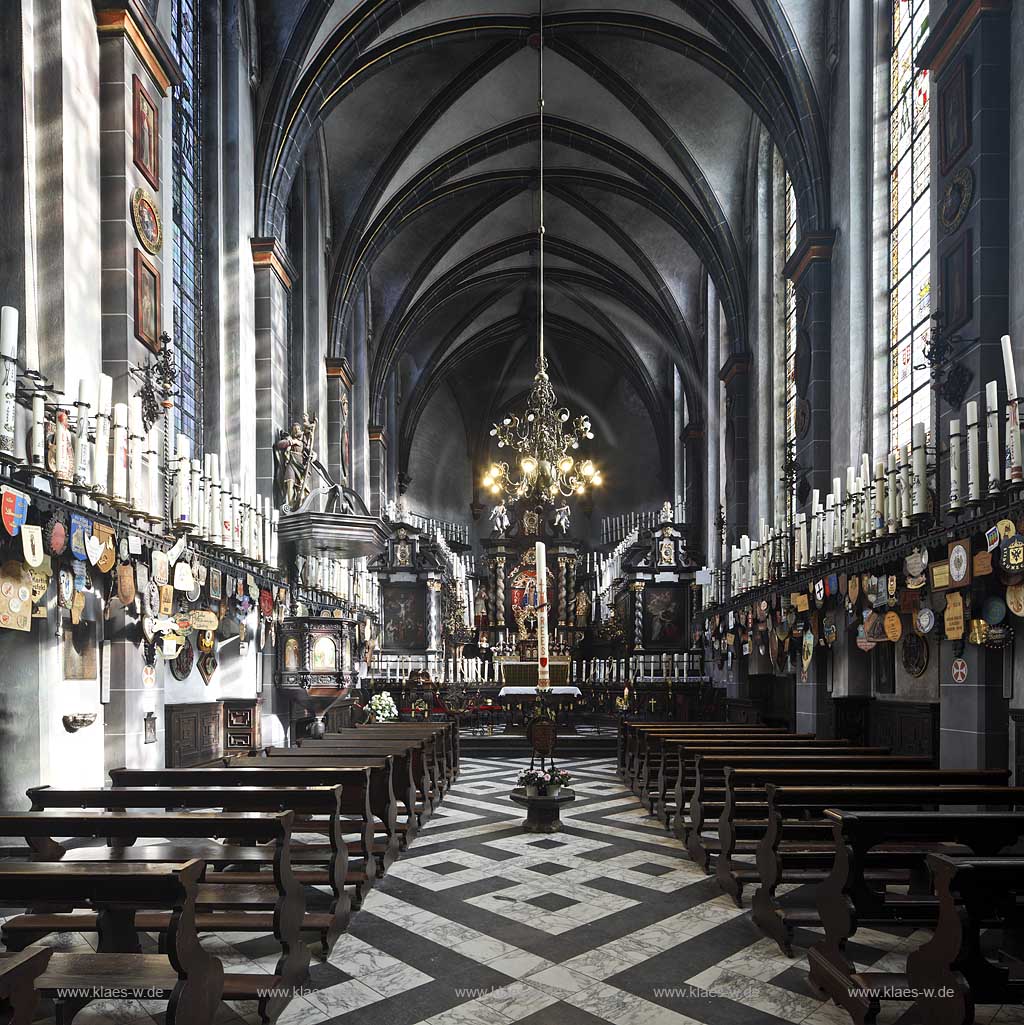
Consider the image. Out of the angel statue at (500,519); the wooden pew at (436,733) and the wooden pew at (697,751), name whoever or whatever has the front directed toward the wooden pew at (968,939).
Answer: the angel statue

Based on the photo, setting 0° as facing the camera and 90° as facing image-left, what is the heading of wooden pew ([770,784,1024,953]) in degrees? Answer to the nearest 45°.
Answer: approximately 180°

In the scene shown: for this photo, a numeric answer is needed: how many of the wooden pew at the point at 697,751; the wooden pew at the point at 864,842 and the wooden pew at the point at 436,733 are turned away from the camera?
3

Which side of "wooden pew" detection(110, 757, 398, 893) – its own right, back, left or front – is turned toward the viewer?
back

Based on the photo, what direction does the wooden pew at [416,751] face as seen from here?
away from the camera

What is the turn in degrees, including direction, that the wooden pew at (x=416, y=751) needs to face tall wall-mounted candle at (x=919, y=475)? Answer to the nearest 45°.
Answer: approximately 135° to its right

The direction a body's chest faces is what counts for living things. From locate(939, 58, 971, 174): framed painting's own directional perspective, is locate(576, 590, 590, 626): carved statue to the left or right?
on its right

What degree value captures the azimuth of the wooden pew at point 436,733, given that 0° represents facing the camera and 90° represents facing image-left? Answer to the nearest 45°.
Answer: approximately 180°

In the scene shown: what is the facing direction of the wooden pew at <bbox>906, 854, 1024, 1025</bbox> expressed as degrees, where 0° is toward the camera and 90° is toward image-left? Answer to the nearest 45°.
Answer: approximately 135°

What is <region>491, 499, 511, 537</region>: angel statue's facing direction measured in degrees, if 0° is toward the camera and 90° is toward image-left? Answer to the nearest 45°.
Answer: approximately 0°

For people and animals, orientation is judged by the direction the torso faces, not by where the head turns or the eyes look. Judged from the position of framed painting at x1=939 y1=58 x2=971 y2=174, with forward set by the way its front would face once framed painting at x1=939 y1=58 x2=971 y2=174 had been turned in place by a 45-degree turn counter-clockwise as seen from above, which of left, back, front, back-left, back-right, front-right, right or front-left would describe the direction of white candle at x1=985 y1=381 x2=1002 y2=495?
front

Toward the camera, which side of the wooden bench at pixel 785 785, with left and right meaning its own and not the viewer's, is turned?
back

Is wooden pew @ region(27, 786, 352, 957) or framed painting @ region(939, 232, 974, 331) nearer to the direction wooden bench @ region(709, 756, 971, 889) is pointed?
the framed painting
